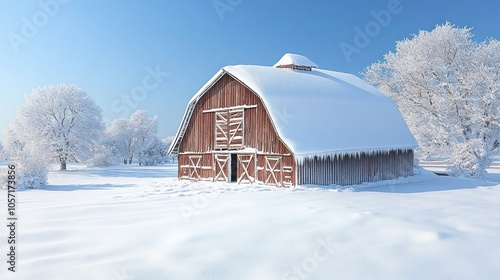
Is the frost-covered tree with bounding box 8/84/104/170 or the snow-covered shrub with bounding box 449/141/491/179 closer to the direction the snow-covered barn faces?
the frost-covered tree

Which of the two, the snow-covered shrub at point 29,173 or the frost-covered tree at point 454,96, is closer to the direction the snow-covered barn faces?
the snow-covered shrub

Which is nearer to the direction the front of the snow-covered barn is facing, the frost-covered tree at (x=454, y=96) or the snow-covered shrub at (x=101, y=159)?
the snow-covered shrub

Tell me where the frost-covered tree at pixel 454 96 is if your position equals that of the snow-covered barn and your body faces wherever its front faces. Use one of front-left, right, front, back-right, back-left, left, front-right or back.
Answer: back

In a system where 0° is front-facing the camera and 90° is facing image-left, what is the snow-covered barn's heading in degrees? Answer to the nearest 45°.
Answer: approximately 45°

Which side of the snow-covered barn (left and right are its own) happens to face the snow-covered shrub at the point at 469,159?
left

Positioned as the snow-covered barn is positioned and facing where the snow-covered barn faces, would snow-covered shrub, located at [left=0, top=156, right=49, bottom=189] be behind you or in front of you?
in front

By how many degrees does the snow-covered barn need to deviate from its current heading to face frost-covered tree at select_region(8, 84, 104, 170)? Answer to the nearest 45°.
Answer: approximately 90° to its right

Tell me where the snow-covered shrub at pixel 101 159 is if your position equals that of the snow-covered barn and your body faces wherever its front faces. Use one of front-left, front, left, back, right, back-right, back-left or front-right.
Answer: right
